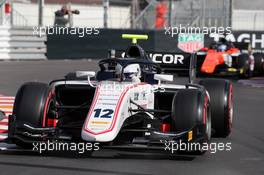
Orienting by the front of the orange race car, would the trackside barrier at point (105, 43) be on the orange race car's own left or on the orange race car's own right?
on the orange race car's own right

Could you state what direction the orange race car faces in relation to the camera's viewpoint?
facing the viewer and to the left of the viewer
